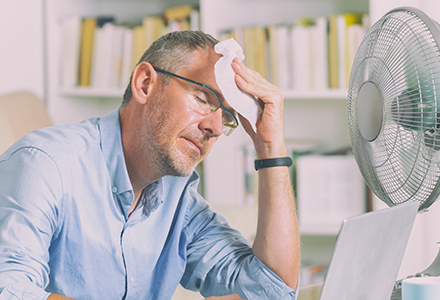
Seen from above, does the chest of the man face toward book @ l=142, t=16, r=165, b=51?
no

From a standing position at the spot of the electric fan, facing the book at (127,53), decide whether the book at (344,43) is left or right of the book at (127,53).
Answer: right

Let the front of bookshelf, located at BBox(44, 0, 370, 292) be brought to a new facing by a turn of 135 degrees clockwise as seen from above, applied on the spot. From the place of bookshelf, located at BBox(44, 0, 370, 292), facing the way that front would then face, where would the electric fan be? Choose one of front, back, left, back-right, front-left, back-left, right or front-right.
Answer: back-left

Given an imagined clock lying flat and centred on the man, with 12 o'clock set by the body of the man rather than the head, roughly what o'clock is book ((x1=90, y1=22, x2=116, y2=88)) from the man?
The book is roughly at 7 o'clock from the man.

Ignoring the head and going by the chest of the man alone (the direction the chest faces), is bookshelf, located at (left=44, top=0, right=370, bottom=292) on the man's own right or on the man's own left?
on the man's own left

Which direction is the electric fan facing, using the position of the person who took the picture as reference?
facing the viewer and to the left of the viewer

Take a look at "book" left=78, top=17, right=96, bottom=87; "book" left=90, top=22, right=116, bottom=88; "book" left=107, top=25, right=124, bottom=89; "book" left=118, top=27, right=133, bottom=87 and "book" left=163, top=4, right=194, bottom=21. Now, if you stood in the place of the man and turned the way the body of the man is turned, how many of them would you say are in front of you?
0

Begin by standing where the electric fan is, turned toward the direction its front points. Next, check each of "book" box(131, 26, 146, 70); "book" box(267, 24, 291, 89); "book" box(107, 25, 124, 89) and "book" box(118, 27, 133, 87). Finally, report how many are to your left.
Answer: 0

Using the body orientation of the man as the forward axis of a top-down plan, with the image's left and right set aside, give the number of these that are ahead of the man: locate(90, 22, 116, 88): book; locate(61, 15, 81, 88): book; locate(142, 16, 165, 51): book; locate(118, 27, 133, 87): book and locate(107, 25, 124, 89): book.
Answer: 0

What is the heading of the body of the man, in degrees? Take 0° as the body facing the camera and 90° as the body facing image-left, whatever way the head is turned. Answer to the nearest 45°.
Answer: approximately 315°

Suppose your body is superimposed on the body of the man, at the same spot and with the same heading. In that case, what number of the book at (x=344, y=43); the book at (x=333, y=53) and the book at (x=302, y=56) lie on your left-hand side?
3

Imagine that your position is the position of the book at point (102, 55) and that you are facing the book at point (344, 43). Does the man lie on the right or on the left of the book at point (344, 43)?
right

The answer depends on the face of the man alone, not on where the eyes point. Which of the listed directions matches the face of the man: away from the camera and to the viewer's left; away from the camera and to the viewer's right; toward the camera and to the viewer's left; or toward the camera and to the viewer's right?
toward the camera and to the viewer's right

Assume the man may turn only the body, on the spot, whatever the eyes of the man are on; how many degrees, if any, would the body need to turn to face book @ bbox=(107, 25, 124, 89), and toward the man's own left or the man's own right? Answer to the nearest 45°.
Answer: approximately 135° to the man's own left
